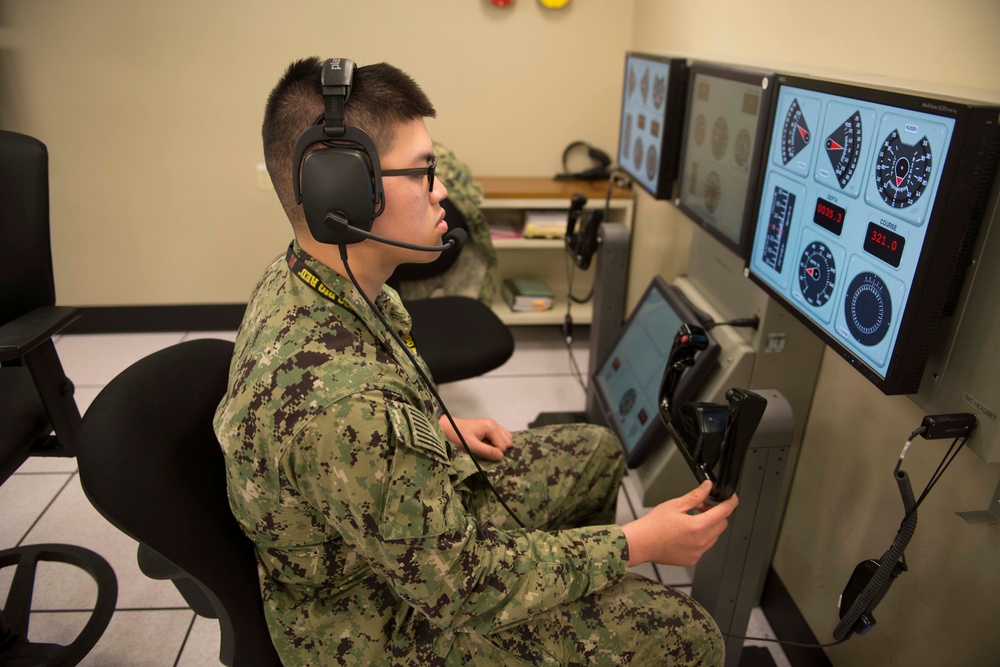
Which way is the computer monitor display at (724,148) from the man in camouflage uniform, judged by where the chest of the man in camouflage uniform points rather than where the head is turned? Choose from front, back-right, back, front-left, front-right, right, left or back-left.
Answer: front-left

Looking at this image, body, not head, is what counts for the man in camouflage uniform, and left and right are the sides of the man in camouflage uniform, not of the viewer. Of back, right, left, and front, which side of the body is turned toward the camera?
right

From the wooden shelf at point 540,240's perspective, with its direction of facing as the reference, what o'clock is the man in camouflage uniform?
The man in camouflage uniform is roughly at 12 o'clock from the wooden shelf.

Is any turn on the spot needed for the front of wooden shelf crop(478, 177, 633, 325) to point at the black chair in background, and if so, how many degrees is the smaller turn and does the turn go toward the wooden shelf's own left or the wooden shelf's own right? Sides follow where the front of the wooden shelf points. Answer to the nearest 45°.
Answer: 0° — it already faces it

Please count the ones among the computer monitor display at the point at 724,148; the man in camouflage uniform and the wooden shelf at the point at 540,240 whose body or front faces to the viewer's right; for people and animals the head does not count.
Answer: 1

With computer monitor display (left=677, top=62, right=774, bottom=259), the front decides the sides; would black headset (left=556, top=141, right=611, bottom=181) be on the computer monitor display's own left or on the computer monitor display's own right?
on the computer monitor display's own right

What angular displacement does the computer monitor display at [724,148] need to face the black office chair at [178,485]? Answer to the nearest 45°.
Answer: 0° — it already faces it

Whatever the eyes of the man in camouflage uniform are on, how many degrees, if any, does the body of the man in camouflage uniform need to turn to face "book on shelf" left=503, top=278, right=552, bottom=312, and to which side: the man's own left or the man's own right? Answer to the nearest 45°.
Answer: approximately 90° to the man's own left

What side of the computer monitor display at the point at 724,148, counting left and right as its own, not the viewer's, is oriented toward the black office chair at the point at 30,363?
front

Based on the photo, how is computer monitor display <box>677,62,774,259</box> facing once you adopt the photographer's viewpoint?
facing the viewer and to the left of the viewer

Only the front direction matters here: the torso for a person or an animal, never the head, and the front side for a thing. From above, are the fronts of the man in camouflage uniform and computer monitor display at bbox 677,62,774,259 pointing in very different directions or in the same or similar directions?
very different directions

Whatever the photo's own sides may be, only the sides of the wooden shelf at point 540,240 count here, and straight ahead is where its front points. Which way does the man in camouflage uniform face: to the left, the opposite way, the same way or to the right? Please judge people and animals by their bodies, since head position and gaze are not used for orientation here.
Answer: to the left

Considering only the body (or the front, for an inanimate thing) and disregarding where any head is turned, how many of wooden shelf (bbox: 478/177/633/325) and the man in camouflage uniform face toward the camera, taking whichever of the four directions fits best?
1

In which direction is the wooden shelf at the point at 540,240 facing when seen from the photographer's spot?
facing the viewer
